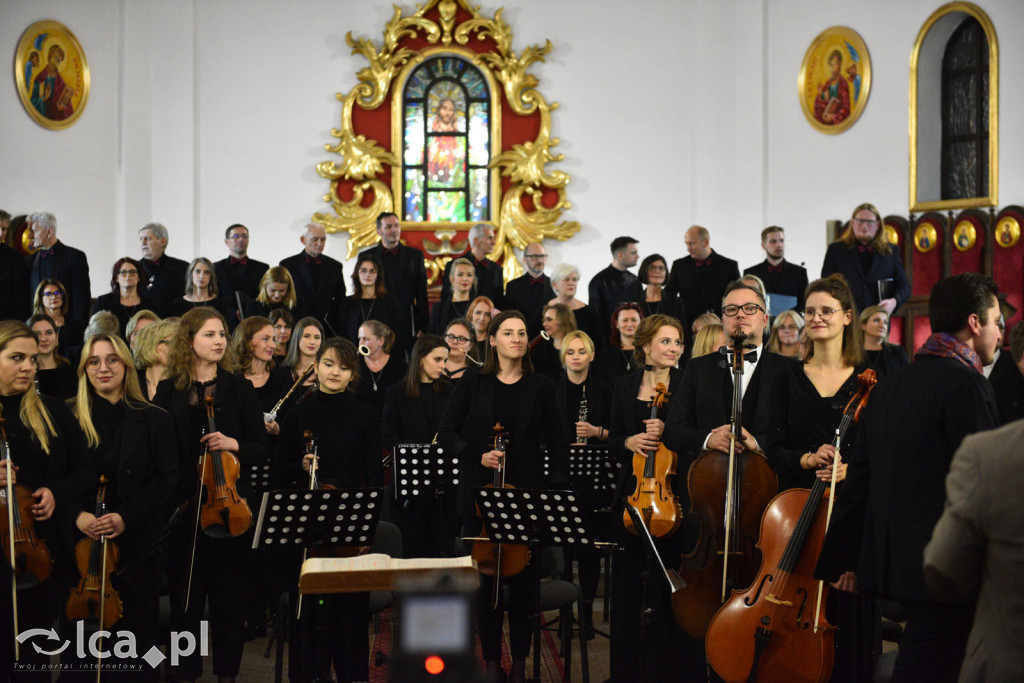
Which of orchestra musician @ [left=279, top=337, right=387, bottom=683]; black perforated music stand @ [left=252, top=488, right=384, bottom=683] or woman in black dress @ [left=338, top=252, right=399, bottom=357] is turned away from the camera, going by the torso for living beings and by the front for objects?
the black perforated music stand

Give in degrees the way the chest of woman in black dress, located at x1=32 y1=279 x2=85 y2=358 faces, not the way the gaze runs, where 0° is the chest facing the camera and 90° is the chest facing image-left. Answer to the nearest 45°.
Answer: approximately 0°

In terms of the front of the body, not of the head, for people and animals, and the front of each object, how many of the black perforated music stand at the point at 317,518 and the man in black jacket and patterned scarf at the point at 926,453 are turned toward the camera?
0

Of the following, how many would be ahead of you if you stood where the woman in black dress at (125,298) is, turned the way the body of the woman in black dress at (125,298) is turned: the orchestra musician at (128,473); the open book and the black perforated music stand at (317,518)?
3

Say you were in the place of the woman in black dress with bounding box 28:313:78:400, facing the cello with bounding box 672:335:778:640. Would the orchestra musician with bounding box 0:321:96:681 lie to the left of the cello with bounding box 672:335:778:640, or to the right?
right

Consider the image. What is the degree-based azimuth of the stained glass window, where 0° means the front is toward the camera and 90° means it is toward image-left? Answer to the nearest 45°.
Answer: approximately 0°

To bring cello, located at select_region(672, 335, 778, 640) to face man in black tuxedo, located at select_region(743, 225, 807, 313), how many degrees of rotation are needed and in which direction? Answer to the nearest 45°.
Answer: approximately 180°

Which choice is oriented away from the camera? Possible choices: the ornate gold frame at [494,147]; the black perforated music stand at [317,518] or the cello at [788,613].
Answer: the black perforated music stand

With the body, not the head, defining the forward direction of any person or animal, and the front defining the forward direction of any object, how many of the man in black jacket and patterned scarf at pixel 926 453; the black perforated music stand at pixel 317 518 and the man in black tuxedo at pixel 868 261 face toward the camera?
1

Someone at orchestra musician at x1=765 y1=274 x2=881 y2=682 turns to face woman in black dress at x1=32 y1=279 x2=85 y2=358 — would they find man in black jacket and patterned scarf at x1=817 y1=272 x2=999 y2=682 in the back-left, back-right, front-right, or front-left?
back-left

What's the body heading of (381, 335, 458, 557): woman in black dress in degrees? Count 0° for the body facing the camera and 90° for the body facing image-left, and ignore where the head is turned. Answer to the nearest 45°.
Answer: approximately 315°

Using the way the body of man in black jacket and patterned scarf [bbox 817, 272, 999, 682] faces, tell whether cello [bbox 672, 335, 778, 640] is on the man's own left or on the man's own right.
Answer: on the man's own left
